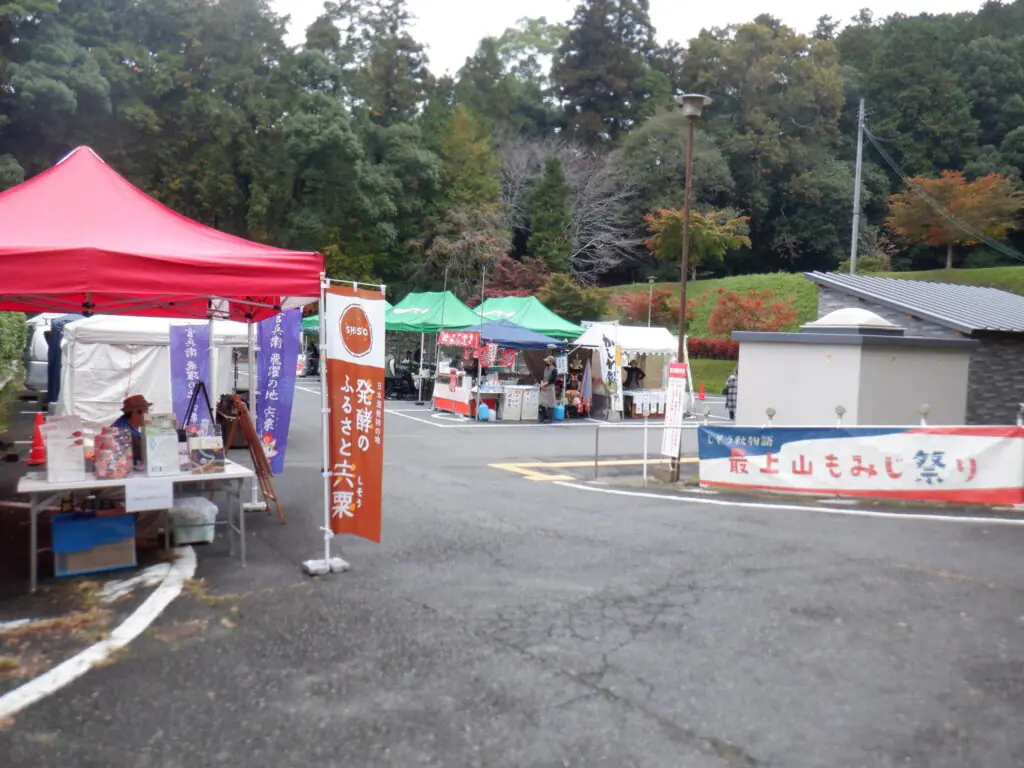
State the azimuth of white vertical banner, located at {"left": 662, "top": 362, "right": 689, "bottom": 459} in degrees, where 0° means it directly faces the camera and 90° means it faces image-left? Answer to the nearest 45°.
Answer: approximately 0°

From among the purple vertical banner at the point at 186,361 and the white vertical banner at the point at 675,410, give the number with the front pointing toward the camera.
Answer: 2

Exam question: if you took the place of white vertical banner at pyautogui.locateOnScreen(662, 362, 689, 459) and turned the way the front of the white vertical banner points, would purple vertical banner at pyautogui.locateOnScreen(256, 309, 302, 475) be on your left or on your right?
on your right

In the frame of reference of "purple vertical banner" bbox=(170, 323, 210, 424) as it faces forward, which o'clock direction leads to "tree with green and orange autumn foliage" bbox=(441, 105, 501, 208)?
The tree with green and orange autumn foliage is roughly at 7 o'clock from the purple vertical banner.

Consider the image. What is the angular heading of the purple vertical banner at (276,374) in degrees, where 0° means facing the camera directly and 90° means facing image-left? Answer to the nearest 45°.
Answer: approximately 0°

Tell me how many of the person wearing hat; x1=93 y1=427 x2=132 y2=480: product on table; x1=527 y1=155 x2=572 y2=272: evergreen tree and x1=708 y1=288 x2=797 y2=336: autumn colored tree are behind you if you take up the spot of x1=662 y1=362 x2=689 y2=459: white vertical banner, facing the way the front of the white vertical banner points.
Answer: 2

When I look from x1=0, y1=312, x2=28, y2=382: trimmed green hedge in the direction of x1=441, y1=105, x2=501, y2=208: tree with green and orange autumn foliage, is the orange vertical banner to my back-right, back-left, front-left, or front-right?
back-right

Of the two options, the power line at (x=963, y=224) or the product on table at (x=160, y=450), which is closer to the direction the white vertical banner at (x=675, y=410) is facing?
the product on table

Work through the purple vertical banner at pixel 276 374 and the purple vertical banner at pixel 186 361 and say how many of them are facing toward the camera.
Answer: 2

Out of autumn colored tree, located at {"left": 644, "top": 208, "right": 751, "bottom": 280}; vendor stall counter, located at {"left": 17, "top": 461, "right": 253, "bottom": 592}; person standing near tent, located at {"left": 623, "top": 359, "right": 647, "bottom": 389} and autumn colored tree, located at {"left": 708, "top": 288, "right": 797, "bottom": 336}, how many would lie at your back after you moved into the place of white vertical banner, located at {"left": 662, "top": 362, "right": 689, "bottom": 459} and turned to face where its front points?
3
